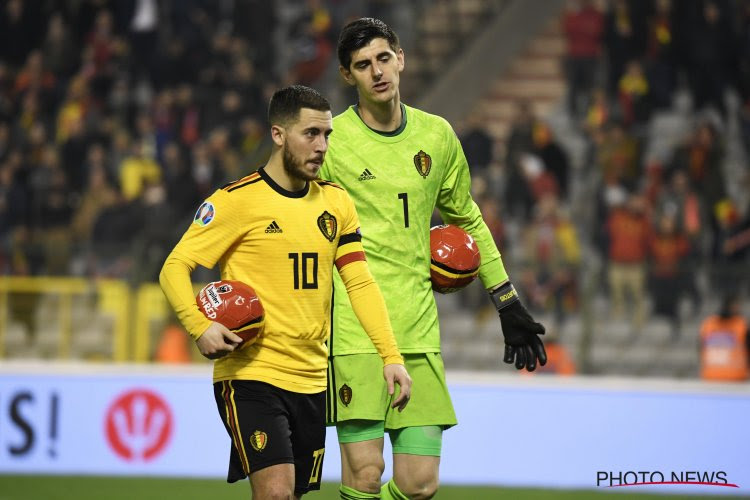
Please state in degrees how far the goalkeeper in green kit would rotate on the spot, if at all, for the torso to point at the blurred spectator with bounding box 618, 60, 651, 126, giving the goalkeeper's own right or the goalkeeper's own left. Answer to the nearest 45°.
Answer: approximately 180°

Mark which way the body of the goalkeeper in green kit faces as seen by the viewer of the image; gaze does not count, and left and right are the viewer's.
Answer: facing the viewer

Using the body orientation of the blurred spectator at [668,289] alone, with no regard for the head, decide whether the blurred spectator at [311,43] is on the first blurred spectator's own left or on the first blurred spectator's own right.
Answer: on the first blurred spectator's own right

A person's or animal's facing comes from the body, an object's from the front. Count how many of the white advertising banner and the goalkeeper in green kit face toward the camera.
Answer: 2

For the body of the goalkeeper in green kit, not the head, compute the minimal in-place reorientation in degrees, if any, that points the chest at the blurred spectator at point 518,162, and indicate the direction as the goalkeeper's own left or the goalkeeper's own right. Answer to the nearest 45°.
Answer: approximately 180°

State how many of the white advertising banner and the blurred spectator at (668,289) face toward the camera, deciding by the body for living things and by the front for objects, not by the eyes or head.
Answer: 2

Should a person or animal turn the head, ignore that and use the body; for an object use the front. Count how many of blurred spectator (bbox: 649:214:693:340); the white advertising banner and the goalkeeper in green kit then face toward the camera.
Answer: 3

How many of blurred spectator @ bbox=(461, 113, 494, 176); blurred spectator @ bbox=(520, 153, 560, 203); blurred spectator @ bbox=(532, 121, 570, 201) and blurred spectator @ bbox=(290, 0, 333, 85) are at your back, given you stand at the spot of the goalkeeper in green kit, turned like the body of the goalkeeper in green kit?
4

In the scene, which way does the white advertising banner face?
toward the camera

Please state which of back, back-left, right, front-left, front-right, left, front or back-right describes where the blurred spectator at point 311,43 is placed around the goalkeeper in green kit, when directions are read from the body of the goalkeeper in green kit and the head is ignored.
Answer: back
